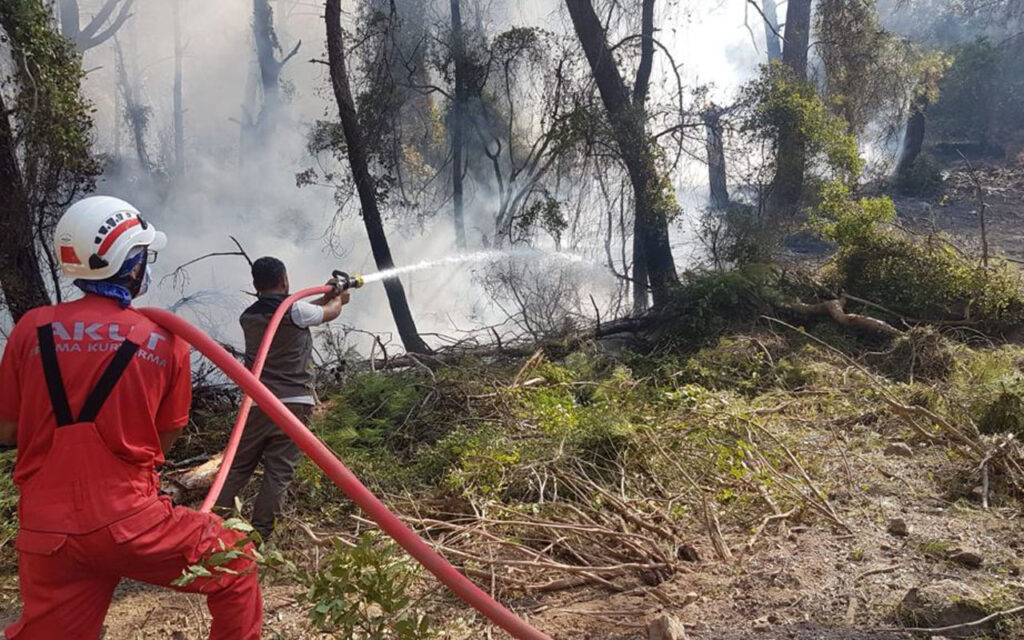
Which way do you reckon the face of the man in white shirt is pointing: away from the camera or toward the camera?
away from the camera

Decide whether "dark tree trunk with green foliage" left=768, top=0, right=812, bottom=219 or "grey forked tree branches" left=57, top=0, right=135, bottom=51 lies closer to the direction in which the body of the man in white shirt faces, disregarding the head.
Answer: the dark tree trunk with green foliage

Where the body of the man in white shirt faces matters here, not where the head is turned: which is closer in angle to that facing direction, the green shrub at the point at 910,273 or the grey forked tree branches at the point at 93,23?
the green shrub

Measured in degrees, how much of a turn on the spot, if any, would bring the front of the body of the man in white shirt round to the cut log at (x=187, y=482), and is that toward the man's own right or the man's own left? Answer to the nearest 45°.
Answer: approximately 90° to the man's own left

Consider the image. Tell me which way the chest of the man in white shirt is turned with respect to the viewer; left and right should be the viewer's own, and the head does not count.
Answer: facing away from the viewer and to the right of the viewer

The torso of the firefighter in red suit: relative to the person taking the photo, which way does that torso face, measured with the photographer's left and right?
facing away from the viewer and to the right of the viewer

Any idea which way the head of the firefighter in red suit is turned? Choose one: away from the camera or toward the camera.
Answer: away from the camera
